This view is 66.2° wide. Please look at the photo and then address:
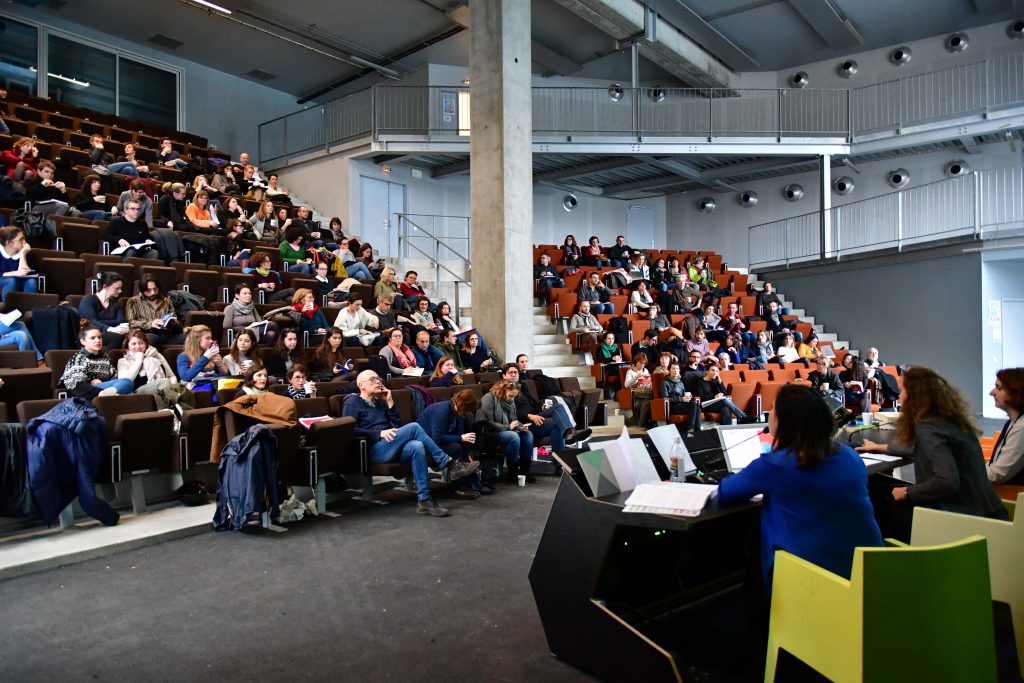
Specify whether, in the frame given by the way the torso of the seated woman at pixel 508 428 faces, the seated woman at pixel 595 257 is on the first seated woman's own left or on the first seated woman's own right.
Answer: on the first seated woman's own left

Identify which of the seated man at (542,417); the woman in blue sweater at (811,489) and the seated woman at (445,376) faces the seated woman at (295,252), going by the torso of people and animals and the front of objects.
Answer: the woman in blue sweater

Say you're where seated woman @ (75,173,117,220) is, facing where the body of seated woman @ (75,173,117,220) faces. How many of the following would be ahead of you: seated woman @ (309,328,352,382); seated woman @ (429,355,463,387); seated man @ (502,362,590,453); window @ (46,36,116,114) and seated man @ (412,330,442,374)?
4

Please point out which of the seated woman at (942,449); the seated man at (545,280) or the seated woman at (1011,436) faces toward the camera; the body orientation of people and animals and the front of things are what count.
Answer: the seated man

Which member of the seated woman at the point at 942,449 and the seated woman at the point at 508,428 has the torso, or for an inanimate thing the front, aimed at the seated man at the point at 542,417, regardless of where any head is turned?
the seated woman at the point at 942,449

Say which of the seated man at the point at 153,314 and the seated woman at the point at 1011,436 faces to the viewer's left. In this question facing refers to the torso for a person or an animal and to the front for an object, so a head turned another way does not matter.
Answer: the seated woman

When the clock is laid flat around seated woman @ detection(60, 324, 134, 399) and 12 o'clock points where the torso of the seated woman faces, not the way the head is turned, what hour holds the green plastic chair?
The green plastic chair is roughly at 1 o'clock from the seated woman.

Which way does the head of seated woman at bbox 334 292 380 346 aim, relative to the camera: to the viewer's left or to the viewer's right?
to the viewer's right

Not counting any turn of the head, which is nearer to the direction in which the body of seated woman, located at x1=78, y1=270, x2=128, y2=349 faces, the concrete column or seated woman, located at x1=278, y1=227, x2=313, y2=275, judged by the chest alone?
the concrete column

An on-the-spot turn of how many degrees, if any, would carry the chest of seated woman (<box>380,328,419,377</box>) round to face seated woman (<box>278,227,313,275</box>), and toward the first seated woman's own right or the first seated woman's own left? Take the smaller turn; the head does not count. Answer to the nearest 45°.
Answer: approximately 180°

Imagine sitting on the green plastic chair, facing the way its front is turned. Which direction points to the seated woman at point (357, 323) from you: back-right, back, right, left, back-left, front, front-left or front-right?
front

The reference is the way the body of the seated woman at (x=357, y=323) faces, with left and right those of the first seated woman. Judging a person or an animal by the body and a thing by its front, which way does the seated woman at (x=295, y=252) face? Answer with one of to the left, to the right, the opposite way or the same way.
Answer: the same way

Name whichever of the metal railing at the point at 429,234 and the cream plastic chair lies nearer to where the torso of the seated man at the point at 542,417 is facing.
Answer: the cream plastic chair

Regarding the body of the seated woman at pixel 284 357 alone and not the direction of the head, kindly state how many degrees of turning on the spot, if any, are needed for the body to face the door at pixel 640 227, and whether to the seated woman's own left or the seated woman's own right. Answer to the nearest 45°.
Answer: approximately 90° to the seated woman's own left

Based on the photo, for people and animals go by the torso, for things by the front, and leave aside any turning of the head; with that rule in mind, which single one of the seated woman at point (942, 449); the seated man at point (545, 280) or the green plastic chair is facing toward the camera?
the seated man

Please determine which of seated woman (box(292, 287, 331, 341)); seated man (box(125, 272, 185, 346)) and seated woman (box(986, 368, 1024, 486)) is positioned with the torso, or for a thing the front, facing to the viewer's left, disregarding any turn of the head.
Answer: seated woman (box(986, 368, 1024, 486))

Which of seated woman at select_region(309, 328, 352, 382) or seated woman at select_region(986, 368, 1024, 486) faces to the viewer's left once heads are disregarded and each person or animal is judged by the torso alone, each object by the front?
seated woman at select_region(986, 368, 1024, 486)

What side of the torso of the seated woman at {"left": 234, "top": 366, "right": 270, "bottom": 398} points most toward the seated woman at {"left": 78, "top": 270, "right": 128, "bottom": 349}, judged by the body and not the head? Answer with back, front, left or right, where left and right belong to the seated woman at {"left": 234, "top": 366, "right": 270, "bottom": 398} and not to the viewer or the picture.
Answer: back

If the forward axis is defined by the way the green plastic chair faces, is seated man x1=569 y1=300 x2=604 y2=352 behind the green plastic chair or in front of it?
in front

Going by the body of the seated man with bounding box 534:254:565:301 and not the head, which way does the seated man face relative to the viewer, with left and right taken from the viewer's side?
facing the viewer

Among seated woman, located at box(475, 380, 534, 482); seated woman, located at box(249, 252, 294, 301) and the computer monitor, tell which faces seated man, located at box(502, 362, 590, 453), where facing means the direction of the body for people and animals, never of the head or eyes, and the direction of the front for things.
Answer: seated woman, located at box(249, 252, 294, 301)
